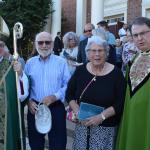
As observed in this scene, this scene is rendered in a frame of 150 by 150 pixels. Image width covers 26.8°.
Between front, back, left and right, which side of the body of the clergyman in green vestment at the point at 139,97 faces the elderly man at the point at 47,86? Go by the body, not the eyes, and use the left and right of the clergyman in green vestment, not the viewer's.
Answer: right

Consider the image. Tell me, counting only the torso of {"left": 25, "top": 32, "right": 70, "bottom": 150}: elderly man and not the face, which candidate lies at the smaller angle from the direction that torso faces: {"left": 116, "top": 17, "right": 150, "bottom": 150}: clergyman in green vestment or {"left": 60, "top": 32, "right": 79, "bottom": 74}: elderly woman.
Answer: the clergyman in green vestment

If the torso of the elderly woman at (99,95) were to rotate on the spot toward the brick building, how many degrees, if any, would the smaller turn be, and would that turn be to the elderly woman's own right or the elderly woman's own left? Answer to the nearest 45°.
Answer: approximately 180°

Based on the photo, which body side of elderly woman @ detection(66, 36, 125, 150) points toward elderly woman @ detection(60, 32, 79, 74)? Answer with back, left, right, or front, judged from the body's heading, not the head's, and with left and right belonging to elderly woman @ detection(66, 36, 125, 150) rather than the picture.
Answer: back

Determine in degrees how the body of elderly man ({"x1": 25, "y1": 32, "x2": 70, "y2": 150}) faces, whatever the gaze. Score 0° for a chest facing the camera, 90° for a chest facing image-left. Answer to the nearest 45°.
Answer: approximately 0°

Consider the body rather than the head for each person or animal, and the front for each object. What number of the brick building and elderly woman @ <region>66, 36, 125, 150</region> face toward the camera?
2

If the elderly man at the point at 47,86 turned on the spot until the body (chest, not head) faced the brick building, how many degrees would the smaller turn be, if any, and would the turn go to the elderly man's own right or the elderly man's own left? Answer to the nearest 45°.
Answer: approximately 180°

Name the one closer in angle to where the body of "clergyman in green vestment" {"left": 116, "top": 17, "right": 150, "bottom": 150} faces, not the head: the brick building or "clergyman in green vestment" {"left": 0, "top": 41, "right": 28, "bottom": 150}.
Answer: the clergyman in green vestment

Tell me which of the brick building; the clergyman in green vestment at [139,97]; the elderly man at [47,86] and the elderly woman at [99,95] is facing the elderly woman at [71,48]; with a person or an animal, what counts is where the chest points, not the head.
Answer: the brick building

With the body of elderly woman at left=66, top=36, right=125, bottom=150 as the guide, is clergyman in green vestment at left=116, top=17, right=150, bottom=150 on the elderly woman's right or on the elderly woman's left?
on the elderly woman's left
